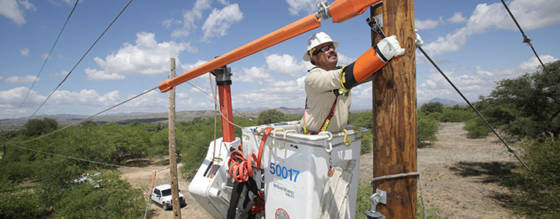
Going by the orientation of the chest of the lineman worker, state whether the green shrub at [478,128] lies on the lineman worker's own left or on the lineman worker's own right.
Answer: on the lineman worker's own left

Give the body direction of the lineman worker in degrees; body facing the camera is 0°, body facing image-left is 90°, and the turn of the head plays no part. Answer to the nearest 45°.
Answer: approximately 315°

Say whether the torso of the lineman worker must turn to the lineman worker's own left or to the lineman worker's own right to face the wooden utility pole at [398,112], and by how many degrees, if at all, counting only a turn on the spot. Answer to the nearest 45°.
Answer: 0° — they already face it

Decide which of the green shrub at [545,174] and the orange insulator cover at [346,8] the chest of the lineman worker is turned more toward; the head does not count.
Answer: the orange insulator cover

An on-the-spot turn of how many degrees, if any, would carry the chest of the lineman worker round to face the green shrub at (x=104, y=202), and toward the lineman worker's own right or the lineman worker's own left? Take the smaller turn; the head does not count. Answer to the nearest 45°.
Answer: approximately 180°

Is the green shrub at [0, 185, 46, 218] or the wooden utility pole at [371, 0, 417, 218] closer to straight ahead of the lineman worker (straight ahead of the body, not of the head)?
the wooden utility pole

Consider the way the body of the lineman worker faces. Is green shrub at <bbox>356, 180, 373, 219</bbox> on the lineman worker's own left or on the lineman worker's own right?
on the lineman worker's own left
